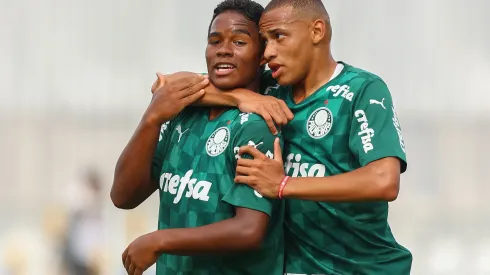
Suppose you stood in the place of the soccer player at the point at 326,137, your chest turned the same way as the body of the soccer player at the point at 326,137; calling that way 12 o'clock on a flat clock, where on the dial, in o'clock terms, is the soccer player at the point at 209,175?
the soccer player at the point at 209,175 is roughly at 1 o'clock from the soccer player at the point at 326,137.

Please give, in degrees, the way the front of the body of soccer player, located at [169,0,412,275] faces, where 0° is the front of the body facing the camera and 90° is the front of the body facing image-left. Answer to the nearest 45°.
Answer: approximately 45°

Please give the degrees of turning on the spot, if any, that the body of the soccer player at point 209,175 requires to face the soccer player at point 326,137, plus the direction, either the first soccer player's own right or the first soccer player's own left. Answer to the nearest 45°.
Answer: approximately 135° to the first soccer player's own left
